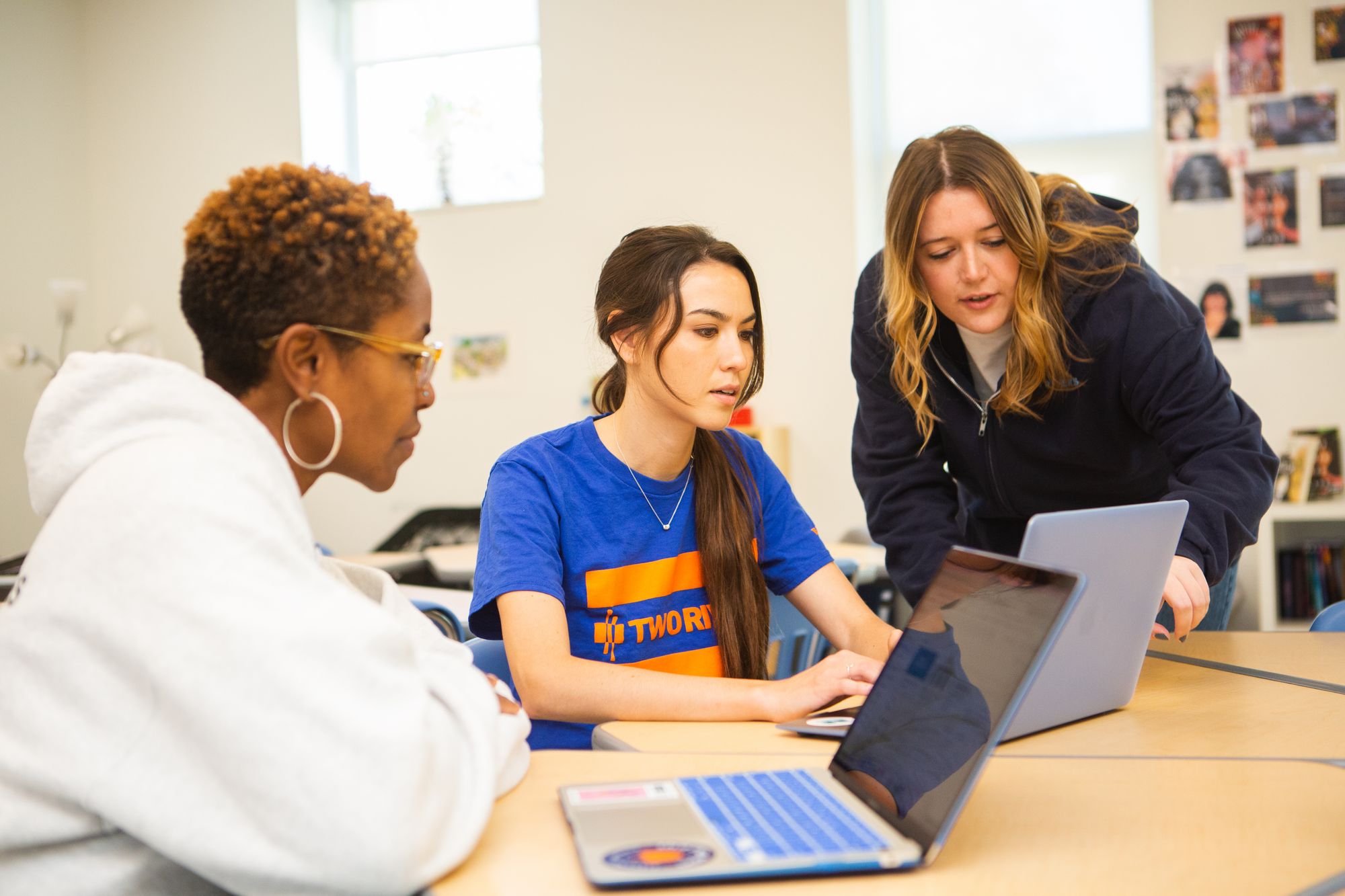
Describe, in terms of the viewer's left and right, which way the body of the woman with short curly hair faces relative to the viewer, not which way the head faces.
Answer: facing to the right of the viewer

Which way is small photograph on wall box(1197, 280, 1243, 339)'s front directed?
toward the camera

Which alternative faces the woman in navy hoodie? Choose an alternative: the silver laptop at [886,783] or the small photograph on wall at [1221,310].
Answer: the small photograph on wall

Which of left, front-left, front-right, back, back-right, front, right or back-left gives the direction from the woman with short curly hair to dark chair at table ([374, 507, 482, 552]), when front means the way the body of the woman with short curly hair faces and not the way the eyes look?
left

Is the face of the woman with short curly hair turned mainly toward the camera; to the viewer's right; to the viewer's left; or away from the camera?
to the viewer's right

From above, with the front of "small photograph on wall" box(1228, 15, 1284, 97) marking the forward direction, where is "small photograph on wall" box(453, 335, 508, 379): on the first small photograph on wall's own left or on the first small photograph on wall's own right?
on the first small photograph on wall's own right

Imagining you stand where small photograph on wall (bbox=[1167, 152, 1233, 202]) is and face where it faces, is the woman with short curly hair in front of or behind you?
in front

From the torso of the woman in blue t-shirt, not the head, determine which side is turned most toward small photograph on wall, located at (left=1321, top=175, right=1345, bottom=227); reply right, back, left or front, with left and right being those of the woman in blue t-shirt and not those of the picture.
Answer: left

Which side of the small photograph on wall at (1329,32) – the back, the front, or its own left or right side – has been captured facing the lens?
front

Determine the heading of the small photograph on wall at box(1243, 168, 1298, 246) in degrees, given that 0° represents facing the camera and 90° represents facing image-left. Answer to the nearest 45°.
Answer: approximately 0°
